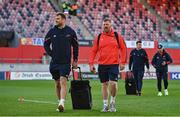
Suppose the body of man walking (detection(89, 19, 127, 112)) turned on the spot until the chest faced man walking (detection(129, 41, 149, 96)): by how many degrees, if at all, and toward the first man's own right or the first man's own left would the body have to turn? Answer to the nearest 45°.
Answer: approximately 180°

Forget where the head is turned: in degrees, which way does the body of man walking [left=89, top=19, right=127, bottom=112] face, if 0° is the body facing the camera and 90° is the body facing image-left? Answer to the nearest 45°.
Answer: approximately 0°

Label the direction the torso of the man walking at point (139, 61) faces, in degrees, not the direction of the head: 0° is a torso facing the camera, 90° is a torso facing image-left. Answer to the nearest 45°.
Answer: approximately 0°
